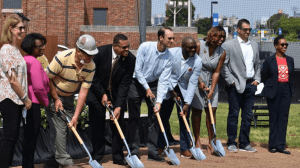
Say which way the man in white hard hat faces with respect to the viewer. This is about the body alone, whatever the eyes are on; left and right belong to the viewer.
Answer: facing the viewer and to the right of the viewer

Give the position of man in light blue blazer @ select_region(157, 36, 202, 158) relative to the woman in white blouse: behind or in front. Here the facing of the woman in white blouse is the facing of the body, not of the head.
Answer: in front

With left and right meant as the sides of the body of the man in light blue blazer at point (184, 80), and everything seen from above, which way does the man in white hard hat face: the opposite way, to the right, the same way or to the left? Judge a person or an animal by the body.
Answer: the same way

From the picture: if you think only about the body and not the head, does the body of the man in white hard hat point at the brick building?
no

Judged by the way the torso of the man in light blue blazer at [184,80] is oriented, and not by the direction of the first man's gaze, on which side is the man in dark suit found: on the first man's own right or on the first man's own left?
on the first man's own right

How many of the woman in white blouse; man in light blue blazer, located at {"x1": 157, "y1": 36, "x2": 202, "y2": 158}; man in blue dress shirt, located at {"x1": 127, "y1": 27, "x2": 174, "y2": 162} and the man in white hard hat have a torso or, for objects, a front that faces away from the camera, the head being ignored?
0

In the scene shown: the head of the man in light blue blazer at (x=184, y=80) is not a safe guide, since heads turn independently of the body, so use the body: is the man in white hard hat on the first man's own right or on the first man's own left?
on the first man's own right

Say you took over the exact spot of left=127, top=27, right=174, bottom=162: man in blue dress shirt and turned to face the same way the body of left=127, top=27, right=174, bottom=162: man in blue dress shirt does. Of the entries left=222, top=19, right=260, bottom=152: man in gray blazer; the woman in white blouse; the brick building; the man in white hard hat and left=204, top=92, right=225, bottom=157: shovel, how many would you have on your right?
2

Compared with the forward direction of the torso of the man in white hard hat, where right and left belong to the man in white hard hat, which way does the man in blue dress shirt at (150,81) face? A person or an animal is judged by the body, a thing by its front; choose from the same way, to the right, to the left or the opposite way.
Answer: the same way

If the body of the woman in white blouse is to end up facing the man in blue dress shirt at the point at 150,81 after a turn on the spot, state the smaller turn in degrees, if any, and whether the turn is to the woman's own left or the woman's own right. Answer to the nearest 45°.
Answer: approximately 45° to the woman's own left

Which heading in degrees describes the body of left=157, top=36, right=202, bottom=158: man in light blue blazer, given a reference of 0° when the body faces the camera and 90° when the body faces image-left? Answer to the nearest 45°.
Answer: approximately 315°

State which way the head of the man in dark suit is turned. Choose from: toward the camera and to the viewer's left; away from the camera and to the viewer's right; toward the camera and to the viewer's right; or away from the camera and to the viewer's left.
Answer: toward the camera and to the viewer's right

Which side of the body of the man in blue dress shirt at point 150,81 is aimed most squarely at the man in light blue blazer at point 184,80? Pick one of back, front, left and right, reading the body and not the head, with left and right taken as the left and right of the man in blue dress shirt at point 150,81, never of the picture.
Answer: left

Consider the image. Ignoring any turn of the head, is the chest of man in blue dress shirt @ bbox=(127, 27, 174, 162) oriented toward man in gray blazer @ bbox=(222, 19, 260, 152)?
no

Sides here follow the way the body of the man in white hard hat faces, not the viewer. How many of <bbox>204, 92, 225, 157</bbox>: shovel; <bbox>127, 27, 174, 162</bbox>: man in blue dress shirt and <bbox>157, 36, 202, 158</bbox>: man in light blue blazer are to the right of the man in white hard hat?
0

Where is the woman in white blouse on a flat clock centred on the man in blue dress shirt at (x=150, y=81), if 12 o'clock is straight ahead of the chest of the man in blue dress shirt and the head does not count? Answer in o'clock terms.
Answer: The woman in white blouse is roughly at 3 o'clock from the man in blue dress shirt.
